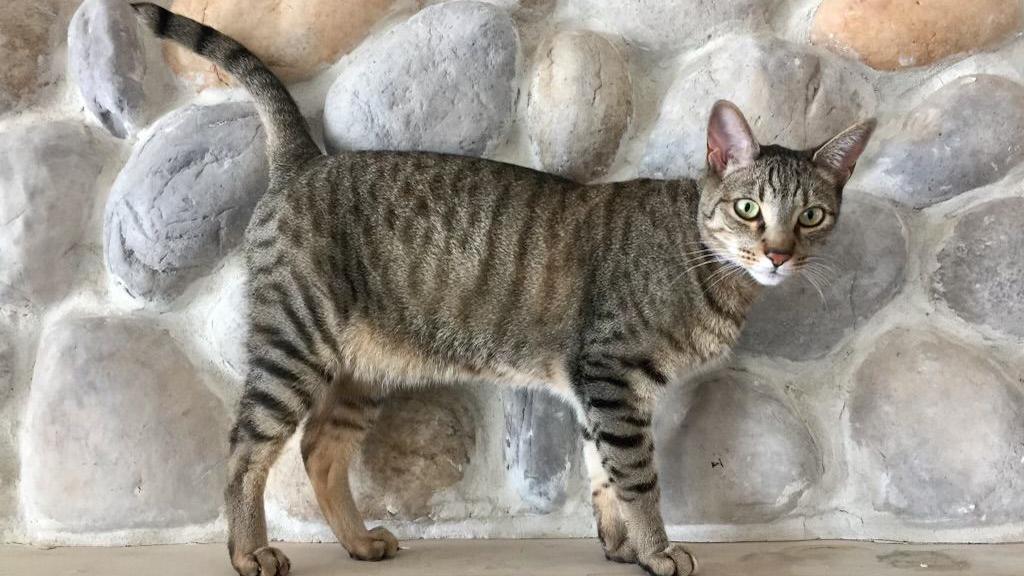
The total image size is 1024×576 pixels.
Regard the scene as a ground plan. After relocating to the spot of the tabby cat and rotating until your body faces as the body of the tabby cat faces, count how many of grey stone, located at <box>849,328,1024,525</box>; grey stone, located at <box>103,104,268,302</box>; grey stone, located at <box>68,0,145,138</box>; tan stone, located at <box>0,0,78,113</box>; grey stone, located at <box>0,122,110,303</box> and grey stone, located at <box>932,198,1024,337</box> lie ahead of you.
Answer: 2

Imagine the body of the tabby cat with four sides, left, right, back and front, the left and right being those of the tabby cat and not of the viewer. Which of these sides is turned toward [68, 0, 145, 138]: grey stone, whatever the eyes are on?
back

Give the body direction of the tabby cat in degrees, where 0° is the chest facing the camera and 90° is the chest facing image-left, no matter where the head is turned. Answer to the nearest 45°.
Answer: approximately 270°

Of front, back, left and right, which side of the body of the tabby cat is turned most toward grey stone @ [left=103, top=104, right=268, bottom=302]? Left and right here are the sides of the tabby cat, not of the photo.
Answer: back

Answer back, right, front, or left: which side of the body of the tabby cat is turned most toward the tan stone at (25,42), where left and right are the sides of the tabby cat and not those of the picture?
back

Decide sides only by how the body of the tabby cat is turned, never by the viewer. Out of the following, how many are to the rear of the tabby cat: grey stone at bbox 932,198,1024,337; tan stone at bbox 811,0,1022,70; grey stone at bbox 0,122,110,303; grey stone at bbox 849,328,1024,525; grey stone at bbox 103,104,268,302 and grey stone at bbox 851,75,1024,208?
2

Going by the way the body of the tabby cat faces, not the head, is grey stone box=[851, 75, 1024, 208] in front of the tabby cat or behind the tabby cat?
in front

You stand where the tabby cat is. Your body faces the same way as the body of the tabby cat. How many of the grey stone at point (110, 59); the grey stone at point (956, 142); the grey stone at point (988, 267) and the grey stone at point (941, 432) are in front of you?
3

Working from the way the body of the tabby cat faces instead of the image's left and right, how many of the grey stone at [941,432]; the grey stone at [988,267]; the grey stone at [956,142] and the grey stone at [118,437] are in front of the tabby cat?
3

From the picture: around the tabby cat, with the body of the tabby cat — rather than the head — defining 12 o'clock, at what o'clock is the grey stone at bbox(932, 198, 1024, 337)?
The grey stone is roughly at 12 o'clock from the tabby cat.

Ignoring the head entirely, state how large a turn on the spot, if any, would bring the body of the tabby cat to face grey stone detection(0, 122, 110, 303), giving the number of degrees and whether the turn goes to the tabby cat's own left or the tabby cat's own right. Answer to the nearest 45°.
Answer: approximately 180°

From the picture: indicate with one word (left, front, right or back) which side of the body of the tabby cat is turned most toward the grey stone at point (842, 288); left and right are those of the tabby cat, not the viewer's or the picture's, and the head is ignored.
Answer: front
